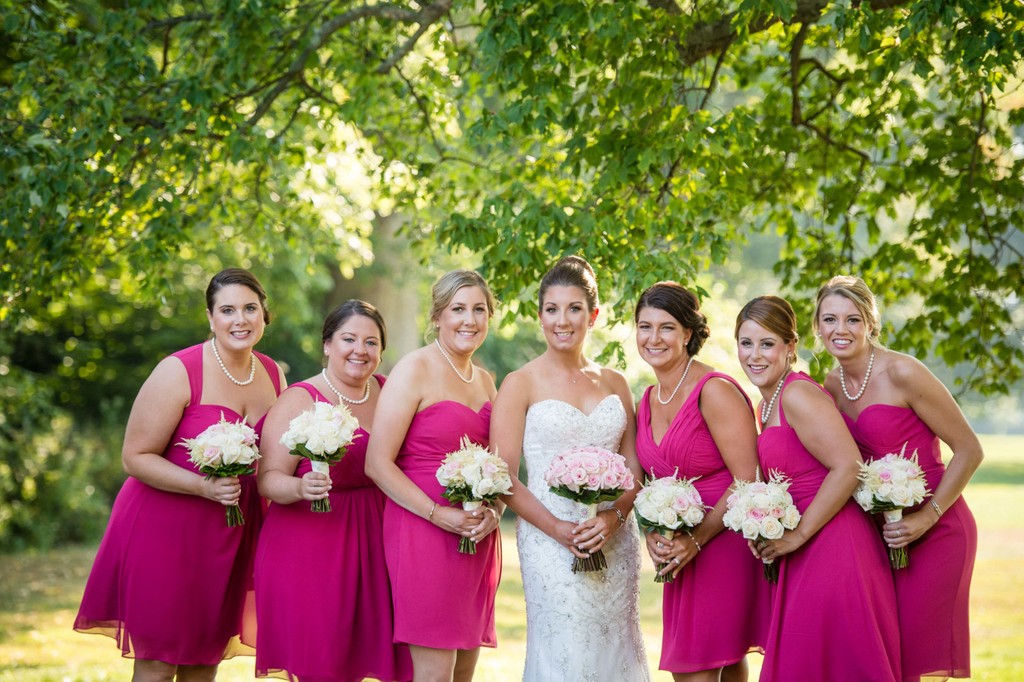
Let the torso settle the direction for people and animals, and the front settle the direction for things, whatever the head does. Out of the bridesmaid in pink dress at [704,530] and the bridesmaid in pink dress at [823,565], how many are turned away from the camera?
0

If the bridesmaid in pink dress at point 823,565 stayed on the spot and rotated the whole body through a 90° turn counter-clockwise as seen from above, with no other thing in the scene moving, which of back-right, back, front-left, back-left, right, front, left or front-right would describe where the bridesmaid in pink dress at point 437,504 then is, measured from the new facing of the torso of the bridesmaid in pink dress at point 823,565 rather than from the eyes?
back-right

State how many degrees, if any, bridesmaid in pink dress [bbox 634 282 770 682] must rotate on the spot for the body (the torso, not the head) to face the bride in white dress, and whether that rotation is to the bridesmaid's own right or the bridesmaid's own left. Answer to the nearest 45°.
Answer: approximately 45° to the bridesmaid's own right

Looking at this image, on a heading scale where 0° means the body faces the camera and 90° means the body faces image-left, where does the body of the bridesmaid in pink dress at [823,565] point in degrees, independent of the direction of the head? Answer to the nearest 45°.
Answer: approximately 45°

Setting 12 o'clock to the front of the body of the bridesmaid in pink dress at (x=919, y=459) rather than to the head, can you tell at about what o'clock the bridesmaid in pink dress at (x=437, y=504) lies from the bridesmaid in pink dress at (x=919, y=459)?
the bridesmaid in pink dress at (x=437, y=504) is roughly at 1 o'clock from the bridesmaid in pink dress at (x=919, y=459).

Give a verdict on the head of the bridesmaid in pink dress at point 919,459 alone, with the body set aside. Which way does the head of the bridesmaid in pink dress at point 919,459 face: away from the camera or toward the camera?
toward the camera

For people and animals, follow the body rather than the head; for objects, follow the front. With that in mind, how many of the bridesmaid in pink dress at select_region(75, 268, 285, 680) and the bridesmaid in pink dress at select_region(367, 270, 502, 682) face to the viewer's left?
0

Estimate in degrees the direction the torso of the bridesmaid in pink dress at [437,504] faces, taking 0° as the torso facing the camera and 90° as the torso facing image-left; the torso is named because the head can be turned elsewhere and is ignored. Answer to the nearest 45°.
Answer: approximately 315°

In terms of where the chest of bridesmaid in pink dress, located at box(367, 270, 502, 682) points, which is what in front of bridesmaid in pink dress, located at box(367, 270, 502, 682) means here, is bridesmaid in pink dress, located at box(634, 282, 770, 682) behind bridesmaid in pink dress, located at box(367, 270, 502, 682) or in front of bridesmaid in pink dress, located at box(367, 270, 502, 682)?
in front

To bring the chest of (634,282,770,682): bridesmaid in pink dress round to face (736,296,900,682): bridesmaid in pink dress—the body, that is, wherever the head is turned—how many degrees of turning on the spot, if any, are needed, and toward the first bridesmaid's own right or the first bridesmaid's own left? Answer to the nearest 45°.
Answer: approximately 135° to the first bridesmaid's own left

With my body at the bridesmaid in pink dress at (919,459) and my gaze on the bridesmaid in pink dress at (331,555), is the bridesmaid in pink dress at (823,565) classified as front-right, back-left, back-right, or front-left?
front-left

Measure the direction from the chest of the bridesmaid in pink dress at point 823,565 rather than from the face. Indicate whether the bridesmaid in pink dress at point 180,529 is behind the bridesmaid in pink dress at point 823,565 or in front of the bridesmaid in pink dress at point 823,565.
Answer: in front

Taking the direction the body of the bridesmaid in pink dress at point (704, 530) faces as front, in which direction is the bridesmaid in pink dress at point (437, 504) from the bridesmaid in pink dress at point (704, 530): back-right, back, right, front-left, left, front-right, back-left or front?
front-right

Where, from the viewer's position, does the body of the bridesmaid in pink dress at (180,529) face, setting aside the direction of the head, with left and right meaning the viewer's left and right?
facing the viewer and to the right of the viewer

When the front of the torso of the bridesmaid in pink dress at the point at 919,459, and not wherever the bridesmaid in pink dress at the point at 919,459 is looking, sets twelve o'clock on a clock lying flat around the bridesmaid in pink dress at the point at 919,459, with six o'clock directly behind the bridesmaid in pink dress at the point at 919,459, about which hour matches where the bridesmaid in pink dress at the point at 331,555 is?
the bridesmaid in pink dress at the point at 331,555 is roughly at 1 o'clock from the bridesmaid in pink dress at the point at 919,459.

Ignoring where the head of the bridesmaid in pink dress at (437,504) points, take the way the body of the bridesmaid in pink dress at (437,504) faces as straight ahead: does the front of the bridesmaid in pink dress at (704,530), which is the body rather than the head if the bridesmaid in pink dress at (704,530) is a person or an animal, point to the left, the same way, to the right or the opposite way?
to the right

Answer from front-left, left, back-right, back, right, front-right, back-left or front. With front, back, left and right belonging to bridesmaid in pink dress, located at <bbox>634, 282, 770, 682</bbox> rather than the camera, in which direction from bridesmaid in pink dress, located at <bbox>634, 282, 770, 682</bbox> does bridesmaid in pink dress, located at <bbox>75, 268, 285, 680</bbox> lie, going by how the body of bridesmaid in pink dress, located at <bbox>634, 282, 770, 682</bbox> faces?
front-right
